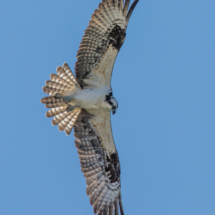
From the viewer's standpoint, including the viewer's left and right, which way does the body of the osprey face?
facing to the right of the viewer
